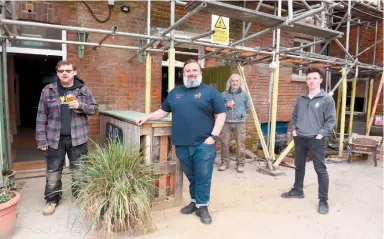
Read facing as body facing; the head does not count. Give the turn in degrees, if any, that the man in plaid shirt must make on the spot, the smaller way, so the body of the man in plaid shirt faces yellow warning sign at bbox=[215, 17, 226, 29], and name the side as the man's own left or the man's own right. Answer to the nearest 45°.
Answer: approximately 90° to the man's own left

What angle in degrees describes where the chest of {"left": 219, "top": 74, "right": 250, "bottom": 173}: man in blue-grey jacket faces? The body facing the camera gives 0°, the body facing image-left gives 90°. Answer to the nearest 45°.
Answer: approximately 0°

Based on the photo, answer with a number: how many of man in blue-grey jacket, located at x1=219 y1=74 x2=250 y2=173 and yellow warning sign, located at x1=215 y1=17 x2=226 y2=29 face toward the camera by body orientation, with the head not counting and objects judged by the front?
2

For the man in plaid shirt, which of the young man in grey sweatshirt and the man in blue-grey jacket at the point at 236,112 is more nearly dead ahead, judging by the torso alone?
the young man in grey sweatshirt

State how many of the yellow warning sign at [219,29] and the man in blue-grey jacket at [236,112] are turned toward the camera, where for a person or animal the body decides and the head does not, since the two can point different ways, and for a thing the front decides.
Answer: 2

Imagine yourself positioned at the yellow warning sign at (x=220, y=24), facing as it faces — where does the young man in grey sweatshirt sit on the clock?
The young man in grey sweatshirt is roughly at 10 o'clock from the yellow warning sign.

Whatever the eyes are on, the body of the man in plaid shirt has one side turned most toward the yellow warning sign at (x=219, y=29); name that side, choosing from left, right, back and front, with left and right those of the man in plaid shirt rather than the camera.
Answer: left
